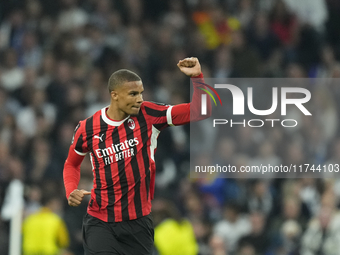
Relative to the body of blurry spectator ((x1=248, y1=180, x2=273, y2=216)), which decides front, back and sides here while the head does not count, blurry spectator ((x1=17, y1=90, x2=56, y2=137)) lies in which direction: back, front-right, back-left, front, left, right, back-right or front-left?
right

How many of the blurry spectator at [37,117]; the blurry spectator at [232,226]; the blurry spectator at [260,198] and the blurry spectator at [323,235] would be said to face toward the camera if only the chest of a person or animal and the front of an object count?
4

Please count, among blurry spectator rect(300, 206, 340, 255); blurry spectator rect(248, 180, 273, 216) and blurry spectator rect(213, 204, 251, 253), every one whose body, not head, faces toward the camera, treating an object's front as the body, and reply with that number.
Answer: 3

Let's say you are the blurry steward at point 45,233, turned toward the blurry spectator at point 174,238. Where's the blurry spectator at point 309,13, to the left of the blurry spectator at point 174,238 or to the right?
left

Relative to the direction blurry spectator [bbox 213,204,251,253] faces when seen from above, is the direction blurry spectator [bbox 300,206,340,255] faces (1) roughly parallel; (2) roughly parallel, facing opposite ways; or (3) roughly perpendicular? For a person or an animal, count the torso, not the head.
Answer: roughly parallel

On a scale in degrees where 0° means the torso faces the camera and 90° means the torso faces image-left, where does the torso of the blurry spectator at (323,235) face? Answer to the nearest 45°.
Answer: approximately 0°

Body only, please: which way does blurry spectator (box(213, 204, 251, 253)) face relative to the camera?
toward the camera

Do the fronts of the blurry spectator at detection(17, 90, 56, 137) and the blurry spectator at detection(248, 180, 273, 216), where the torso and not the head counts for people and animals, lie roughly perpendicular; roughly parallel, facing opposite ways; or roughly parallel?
roughly parallel

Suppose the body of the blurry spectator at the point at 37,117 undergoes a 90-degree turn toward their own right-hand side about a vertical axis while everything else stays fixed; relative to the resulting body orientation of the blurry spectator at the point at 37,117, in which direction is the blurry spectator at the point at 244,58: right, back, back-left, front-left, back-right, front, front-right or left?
back

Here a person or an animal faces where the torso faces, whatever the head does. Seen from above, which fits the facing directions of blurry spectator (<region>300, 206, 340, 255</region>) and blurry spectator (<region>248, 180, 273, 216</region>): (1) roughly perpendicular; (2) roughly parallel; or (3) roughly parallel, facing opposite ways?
roughly parallel

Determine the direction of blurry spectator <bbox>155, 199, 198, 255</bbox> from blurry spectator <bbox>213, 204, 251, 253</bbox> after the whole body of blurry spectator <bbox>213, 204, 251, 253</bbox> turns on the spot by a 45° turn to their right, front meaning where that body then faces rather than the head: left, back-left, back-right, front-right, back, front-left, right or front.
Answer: front

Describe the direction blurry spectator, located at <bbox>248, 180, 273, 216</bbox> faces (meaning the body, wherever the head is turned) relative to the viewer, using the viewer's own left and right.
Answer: facing the viewer
